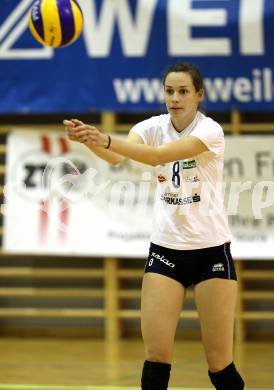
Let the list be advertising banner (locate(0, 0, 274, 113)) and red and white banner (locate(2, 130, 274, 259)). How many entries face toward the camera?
2

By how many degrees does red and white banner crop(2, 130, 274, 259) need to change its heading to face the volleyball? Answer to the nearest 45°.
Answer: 0° — it already faces it

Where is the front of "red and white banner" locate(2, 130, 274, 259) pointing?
toward the camera

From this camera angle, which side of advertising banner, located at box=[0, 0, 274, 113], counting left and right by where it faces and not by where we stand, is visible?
front

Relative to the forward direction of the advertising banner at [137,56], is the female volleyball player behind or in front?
in front

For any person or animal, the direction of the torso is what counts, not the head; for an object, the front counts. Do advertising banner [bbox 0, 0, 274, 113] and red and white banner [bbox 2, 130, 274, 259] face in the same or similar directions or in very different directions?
same or similar directions

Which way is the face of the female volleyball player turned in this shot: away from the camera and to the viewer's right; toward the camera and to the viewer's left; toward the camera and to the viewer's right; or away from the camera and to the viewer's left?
toward the camera and to the viewer's left

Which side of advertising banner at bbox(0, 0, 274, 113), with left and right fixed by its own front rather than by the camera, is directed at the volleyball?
front

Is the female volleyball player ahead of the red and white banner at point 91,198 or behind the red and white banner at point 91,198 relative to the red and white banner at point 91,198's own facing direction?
ahead
